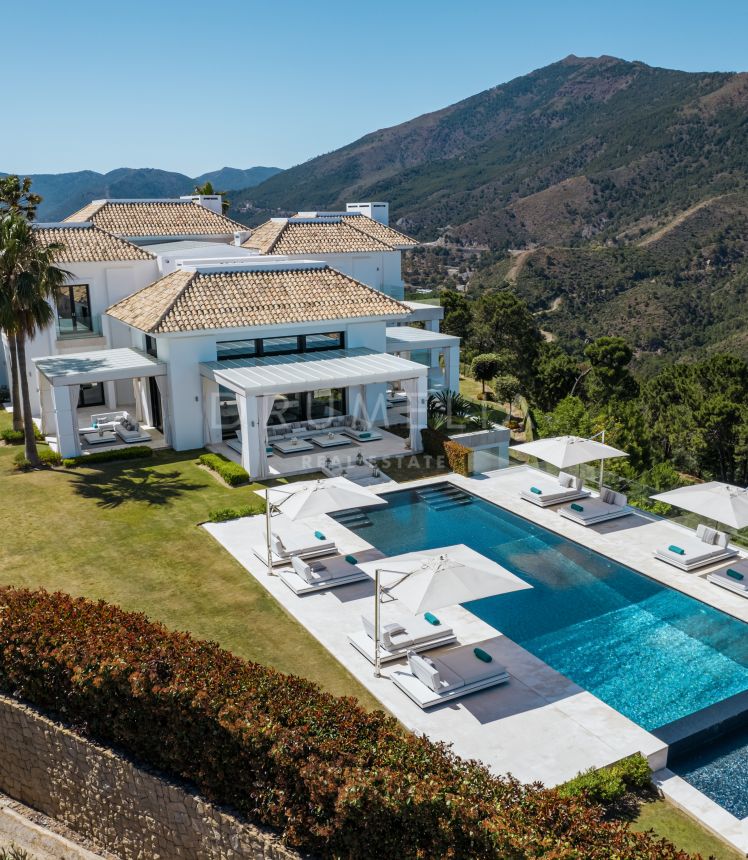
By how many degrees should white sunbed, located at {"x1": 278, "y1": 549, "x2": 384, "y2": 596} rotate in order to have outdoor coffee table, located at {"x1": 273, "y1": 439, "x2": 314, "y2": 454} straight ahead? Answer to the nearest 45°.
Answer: approximately 45° to its left

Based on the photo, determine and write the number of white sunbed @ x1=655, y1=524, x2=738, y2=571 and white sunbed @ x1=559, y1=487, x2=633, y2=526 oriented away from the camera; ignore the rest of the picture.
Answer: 0

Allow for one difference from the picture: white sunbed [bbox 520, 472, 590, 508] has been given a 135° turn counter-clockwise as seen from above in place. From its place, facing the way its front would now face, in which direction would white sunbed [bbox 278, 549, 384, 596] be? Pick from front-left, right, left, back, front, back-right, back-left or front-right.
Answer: back-right

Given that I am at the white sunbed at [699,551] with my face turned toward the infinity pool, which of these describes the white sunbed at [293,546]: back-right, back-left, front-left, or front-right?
front-right

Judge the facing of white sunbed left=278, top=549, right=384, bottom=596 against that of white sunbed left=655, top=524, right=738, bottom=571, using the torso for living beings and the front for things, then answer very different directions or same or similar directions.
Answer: very different directions

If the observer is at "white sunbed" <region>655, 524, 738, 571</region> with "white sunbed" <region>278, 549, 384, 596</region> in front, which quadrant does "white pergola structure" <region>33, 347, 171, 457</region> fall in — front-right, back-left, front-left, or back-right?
front-right

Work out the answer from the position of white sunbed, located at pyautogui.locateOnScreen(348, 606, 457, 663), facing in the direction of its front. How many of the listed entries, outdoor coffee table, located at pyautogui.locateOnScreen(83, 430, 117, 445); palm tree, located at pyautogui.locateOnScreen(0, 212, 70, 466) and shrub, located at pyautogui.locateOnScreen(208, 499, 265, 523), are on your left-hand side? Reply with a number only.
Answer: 3

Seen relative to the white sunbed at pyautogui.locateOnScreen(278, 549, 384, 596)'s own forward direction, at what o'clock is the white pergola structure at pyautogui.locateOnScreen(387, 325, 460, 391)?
The white pergola structure is roughly at 11 o'clock from the white sunbed.

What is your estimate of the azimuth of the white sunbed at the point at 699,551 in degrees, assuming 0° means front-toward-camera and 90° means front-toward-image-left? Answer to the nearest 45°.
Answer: approximately 45°

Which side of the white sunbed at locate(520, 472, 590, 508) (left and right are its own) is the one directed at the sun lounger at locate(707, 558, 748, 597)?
left

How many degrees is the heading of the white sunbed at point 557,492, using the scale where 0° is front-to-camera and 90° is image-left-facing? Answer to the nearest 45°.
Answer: approximately 45°

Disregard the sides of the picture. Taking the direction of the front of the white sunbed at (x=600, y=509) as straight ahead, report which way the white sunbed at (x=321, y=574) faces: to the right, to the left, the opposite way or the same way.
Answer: the opposite way

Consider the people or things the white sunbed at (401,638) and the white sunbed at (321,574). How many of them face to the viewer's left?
0

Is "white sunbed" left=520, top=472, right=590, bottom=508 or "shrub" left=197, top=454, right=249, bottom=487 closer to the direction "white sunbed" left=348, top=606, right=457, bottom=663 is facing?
the white sunbed

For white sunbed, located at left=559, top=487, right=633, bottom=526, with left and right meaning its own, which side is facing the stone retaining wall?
front

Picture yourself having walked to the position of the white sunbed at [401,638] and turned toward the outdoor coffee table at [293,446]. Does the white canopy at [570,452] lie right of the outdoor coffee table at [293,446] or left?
right

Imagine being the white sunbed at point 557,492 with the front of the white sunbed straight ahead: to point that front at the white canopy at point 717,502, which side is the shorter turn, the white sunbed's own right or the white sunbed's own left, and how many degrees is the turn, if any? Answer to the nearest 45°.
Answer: approximately 90° to the white sunbed's own left
